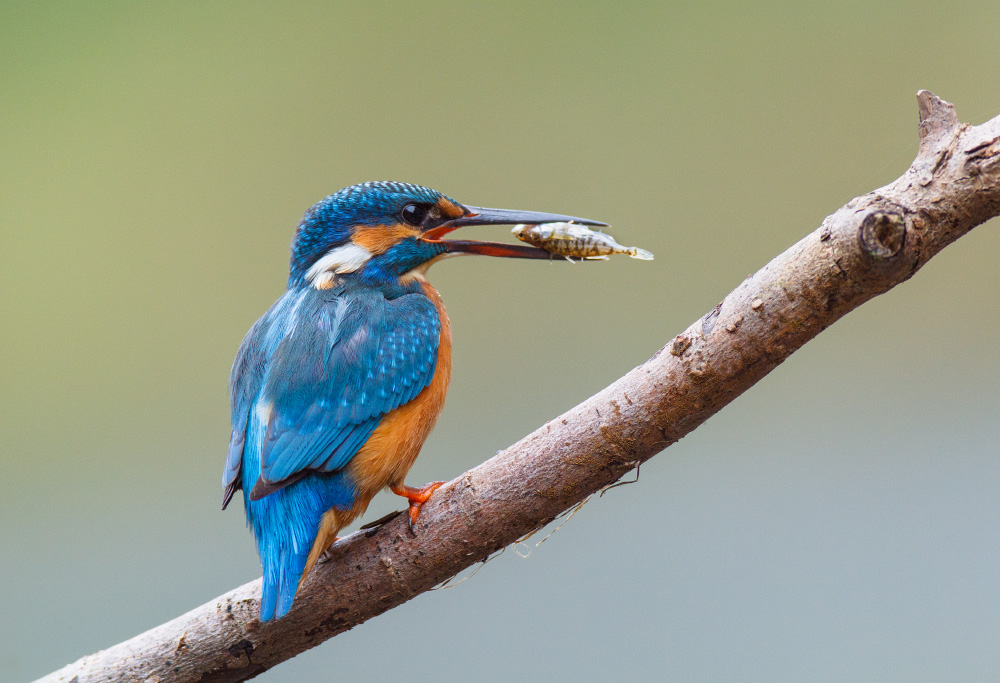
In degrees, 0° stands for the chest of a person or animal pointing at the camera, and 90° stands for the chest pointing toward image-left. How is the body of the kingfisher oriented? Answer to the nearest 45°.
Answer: approximately 225°
